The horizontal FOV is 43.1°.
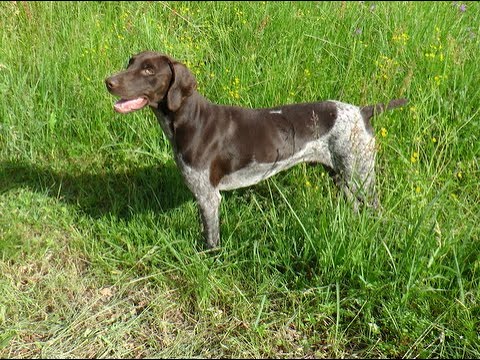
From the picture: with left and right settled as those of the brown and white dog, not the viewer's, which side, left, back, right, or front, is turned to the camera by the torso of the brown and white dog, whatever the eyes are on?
left
